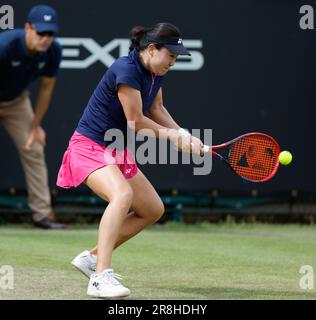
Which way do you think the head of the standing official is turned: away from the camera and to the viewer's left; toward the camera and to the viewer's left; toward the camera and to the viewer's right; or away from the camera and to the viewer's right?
toward the camera and to the viewer's right

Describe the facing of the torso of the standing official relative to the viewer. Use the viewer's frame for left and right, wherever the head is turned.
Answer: facing the viewer and to the right of the viewer

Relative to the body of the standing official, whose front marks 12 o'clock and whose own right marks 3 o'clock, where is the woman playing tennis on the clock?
The woman playing tennis is roughly at 1 o'clock from the standing official.
